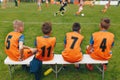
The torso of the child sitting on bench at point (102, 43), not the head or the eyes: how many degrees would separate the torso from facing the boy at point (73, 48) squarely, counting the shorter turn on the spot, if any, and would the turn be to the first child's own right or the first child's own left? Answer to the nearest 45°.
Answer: approximately 90° to the first child's own left

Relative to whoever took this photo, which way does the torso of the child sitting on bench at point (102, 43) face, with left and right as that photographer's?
facing away from the viewer

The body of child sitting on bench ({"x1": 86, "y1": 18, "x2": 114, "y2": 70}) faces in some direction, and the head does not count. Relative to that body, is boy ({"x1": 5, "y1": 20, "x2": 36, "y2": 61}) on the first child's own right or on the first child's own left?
on the first child's own left

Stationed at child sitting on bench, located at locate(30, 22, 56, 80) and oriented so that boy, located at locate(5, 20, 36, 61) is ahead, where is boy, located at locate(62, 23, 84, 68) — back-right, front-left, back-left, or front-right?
back-right

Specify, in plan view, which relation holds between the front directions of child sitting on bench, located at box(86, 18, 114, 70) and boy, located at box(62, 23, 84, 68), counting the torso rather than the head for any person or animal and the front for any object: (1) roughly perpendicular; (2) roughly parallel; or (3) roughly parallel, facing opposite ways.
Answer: roughly parallel

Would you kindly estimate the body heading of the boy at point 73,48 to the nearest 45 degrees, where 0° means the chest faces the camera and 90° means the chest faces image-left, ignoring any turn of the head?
approximately 180°

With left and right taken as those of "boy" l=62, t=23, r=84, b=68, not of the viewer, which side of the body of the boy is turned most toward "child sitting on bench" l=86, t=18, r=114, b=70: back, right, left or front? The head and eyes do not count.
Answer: right

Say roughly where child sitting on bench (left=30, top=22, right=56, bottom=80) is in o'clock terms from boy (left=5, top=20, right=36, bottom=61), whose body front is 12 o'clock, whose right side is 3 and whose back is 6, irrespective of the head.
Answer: The child sitting on bench is roughly at 2 o'clock from the boy.

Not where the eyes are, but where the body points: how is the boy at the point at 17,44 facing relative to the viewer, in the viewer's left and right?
facing away from the viewer and to the right of the viewer

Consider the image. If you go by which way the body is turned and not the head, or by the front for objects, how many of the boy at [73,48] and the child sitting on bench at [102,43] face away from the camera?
2
